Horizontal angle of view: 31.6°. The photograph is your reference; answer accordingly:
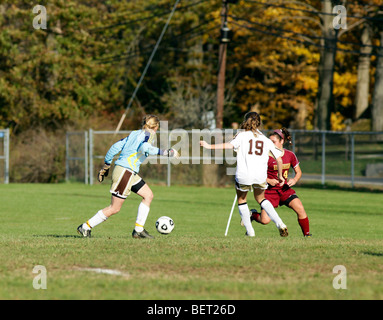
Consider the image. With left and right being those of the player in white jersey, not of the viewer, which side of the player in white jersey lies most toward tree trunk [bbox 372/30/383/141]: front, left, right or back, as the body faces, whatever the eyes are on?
front

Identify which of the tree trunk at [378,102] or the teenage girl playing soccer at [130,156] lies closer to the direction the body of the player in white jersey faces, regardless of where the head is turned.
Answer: the tree trunk

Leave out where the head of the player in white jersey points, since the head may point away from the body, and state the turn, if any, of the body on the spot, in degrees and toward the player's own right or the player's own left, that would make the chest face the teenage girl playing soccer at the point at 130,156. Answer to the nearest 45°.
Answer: approximately 90° to the player's own left

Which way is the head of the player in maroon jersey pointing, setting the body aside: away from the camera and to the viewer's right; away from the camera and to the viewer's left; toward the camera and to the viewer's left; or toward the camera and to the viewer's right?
toward the camera and to the viewer's left

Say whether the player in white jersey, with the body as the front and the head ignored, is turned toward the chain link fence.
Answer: yes

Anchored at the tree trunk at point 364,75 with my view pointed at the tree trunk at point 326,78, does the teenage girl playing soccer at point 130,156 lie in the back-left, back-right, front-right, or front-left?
front-left

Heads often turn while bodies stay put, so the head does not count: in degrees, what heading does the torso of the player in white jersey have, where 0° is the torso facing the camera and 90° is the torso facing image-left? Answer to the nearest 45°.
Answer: approximately 180°
